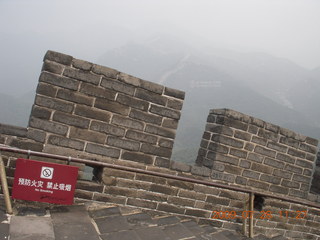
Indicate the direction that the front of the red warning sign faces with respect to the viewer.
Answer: facing the viewer
